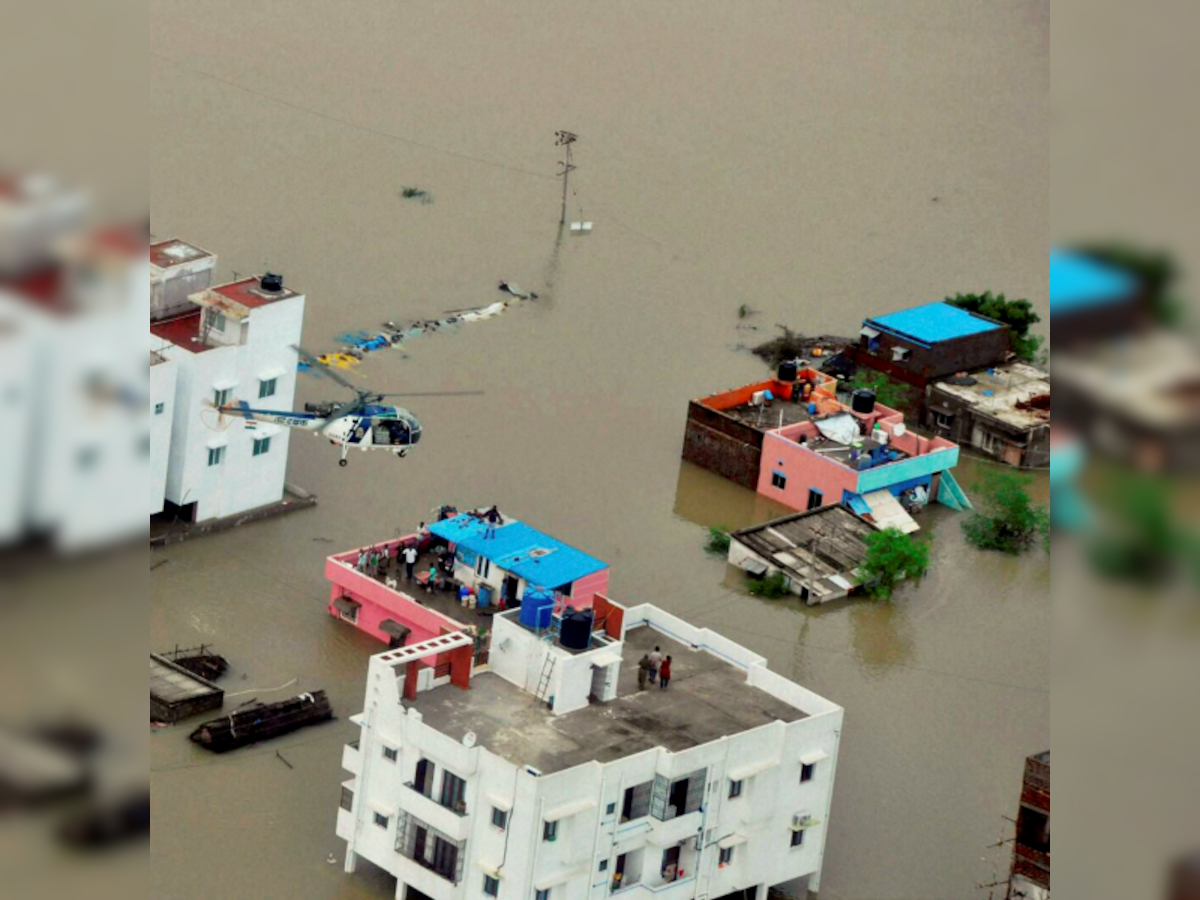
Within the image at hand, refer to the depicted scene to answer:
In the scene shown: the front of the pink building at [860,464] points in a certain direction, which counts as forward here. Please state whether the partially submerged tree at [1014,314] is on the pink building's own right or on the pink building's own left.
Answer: on the pink building's own left

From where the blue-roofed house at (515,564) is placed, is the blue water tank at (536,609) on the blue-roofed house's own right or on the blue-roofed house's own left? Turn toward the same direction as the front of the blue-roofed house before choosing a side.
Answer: on the blue-roofed house's own left

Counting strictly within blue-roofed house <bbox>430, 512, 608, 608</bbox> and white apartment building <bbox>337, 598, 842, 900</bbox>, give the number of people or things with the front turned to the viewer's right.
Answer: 0

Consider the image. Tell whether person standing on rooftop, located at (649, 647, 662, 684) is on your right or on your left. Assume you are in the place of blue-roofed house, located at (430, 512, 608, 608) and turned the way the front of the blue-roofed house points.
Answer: on your left

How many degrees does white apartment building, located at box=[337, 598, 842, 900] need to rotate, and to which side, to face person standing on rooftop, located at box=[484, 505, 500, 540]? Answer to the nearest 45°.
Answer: approximately 135° to its right

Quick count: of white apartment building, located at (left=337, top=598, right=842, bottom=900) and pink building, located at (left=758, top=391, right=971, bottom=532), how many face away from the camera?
0

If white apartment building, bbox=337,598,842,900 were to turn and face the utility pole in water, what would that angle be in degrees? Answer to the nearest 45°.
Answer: approximately 135° to its right

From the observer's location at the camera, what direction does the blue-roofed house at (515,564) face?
facing the viewer and to the left of the viewer
